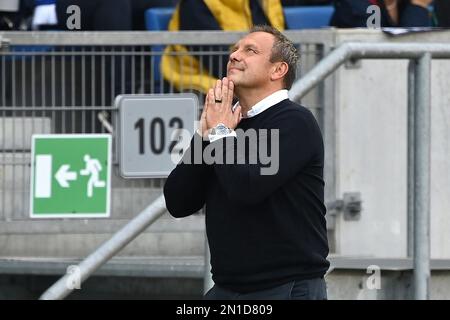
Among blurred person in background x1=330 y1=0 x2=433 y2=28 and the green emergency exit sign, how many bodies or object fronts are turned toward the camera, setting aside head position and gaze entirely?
2

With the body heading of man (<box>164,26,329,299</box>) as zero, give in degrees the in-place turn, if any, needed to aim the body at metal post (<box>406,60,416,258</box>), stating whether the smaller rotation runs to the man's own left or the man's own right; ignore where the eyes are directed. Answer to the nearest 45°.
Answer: approximately 180°

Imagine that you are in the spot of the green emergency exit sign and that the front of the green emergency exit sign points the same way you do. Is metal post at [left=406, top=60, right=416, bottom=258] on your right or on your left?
on your left

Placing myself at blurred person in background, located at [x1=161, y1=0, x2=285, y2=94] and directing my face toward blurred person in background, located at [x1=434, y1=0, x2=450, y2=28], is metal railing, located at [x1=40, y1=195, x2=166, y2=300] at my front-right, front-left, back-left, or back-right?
back-right

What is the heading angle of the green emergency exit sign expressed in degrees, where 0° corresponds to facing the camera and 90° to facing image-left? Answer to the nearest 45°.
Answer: approximately 0°

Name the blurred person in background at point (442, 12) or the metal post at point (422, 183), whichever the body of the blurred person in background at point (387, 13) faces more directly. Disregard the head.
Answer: the metal post

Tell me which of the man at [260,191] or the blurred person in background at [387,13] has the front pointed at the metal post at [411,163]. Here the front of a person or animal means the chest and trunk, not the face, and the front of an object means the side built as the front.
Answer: the blurred person in background

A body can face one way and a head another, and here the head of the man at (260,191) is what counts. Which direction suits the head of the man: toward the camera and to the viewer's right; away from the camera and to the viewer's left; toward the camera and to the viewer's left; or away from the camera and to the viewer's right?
toward the camera and to the viewer's left

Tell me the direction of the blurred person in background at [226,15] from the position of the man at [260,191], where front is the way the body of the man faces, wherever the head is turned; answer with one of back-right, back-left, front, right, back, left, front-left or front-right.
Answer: back-right

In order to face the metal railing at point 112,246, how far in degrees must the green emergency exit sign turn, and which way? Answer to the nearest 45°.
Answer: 0° — it already faces it

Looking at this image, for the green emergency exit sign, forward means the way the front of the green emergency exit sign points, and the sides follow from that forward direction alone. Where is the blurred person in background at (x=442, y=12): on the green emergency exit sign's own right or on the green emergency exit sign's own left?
on the green emergency exit sign's own left

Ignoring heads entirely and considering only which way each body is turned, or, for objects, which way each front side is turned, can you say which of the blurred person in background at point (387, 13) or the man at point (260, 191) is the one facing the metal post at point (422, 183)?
the blurred person in background

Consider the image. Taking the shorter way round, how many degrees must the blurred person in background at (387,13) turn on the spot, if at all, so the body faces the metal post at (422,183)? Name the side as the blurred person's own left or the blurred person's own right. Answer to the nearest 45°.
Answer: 0° — they already face it
